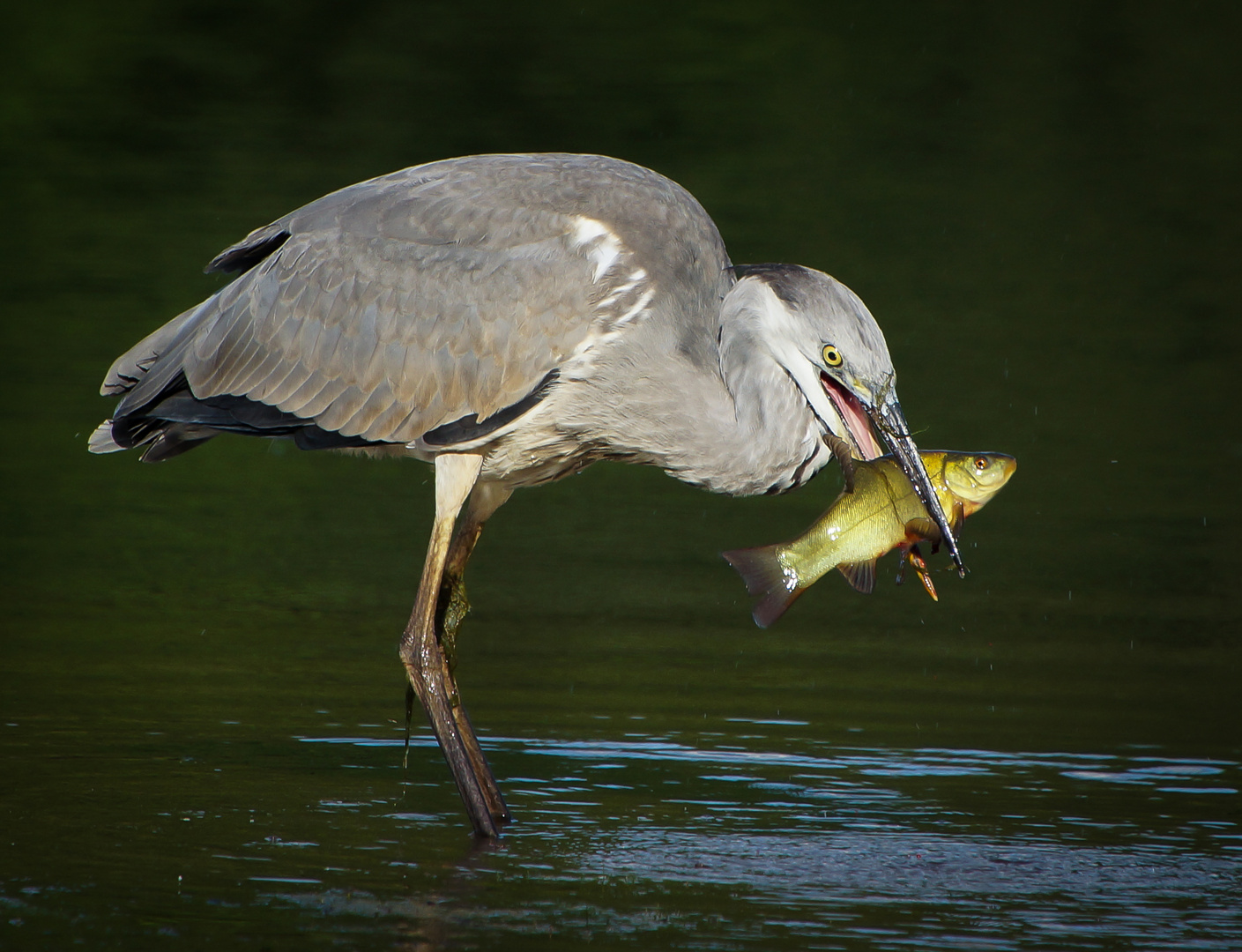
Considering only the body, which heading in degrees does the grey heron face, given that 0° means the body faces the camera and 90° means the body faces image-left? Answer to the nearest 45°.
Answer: approximately 270°
